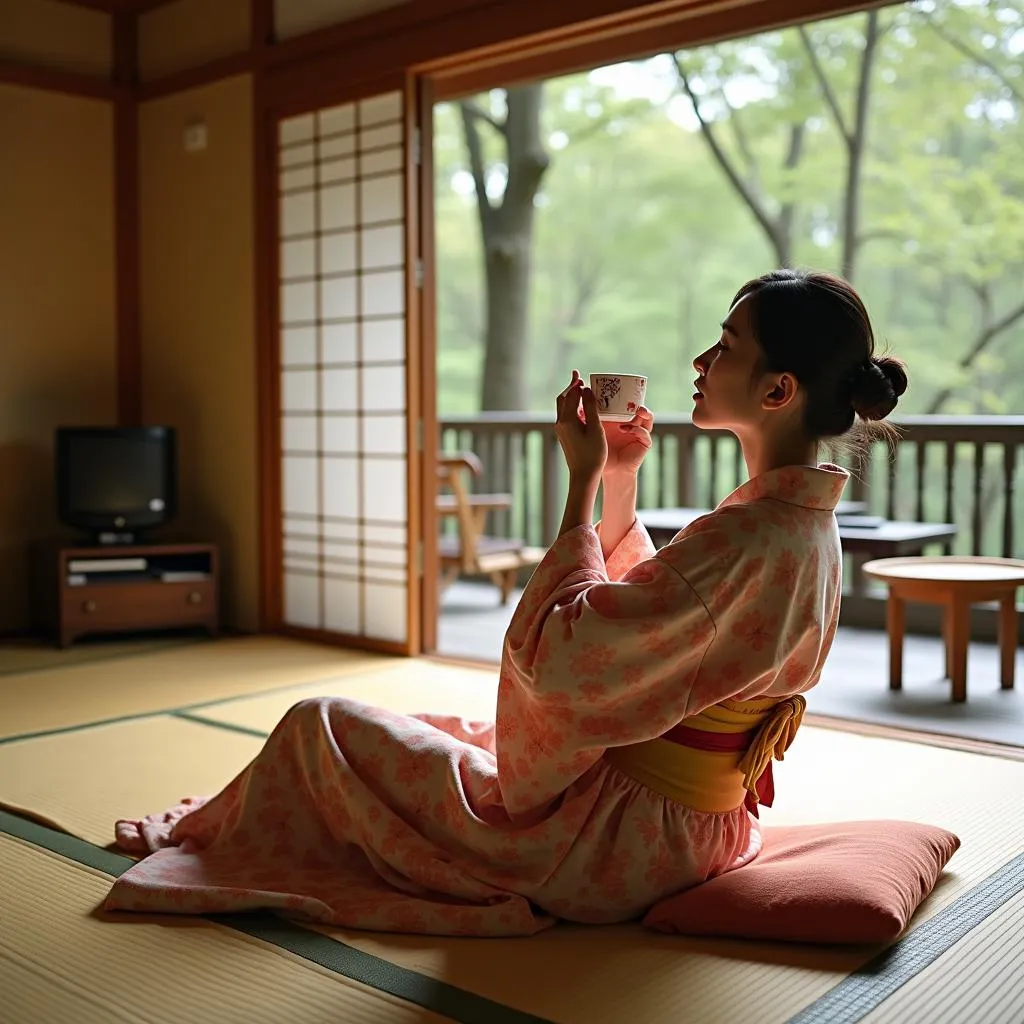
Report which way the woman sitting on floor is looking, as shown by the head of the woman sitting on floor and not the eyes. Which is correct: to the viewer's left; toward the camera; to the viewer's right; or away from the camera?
to the viewer's left

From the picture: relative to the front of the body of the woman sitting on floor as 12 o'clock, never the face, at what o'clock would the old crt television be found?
The old crt television is roughly at 2 o'clock from the woman sitting on floor.

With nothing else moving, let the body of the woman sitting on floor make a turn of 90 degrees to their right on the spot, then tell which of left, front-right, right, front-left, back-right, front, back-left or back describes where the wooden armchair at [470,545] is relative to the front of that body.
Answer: front

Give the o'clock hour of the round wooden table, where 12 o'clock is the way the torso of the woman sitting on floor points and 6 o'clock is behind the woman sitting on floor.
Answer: The round wooden table is roughly at 4 o'clock from the woman sitting on floor.

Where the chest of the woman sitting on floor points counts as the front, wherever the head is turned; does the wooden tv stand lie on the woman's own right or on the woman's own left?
on the woman's own right

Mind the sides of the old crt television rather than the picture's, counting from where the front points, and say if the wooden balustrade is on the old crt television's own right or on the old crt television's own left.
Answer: on the old crt television's own left

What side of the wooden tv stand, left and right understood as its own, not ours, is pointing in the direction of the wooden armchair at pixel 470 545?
left

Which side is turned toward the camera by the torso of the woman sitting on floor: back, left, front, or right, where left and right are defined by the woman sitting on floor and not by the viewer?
left

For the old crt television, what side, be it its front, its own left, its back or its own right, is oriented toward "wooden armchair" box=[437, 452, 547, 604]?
left

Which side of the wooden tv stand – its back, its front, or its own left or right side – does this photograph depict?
front

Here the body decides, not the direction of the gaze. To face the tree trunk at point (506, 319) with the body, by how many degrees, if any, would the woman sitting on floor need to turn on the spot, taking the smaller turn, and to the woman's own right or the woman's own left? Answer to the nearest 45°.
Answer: approximately 90° to the woman's own right

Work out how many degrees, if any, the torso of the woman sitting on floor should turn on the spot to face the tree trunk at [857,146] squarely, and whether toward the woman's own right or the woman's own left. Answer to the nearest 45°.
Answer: approximately 90° to the woman's own right

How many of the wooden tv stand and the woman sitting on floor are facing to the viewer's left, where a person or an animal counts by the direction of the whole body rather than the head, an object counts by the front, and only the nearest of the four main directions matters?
1

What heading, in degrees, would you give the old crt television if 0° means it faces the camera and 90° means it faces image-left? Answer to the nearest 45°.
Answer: approximately 0°

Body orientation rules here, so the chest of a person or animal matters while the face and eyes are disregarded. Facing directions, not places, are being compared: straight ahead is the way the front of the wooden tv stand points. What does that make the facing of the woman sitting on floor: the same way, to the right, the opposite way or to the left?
to the right
